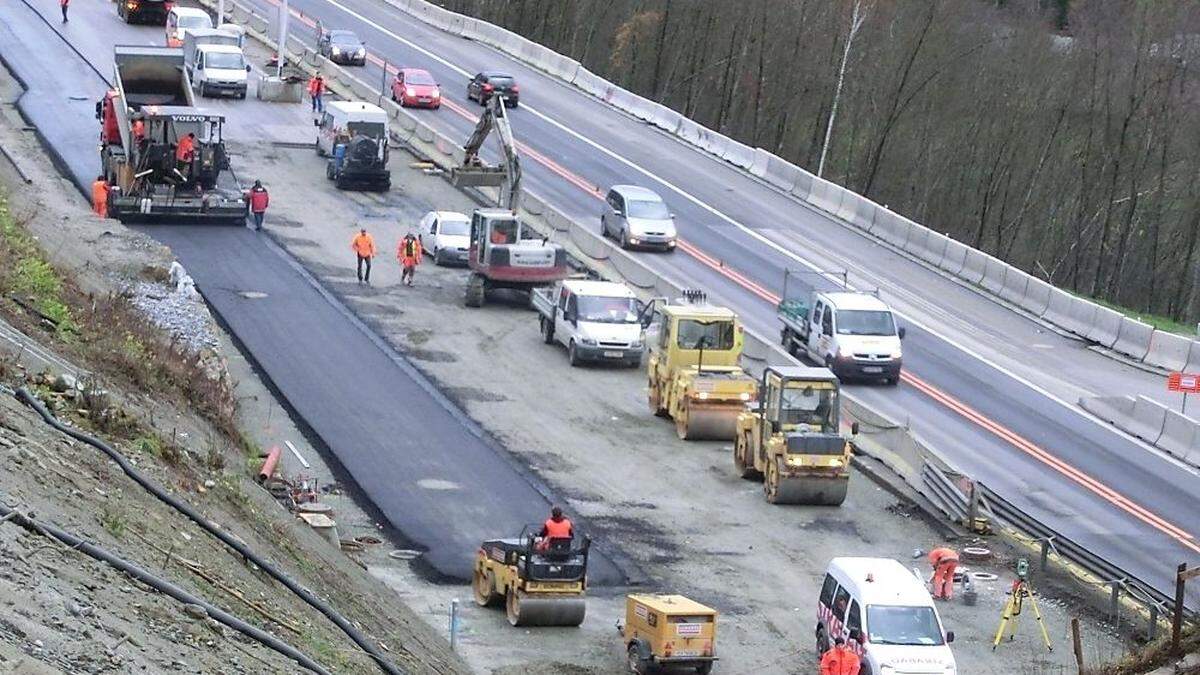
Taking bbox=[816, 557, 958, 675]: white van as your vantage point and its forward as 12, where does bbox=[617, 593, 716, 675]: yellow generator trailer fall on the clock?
The yellow generator trailer is roughly at 4 o'clock from the white van.

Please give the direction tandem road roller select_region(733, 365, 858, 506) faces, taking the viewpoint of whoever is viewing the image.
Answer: facing the viewer and to the right of the viewer

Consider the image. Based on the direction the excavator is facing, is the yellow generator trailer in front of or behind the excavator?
behind

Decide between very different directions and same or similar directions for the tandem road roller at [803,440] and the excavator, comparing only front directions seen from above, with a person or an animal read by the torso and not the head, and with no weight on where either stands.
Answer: very different directions

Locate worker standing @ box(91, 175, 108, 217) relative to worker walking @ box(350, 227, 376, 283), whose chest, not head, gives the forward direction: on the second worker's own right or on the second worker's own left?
on the second worker's own right

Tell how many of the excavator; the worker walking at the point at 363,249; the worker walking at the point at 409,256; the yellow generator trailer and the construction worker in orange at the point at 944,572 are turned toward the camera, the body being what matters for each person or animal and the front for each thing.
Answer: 2

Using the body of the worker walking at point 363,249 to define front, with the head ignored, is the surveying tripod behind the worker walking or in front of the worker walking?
in front

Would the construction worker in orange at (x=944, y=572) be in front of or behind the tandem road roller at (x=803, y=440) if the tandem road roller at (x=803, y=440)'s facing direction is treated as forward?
in front

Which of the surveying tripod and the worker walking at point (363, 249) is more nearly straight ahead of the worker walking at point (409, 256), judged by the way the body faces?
the surveying tripod

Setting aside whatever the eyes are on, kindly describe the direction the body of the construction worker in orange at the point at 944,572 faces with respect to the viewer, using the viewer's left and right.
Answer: facing the viewer and to the left of the viewer

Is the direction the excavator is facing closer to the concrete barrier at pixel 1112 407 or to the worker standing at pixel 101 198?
the worker standing

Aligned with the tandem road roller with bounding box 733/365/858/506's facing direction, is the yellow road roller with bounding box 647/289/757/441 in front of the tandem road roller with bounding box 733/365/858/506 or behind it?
behind
